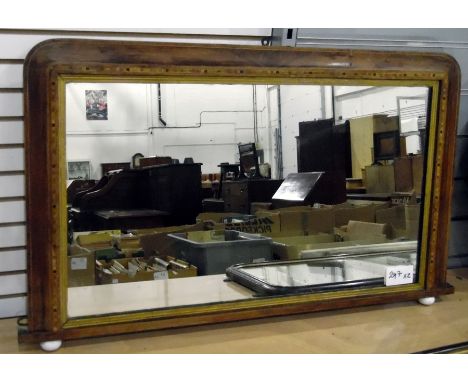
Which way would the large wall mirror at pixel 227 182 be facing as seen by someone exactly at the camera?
facing the viewer and to the right of the viewer
